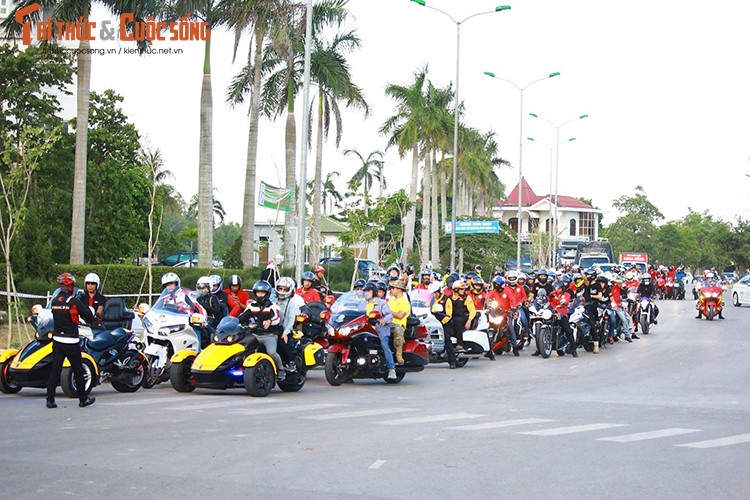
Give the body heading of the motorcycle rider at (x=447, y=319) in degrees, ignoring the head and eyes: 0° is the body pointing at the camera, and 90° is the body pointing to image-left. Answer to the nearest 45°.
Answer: approximately 45°

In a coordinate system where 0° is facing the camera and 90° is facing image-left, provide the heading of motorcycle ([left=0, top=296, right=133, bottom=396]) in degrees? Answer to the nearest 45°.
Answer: approximately 45°

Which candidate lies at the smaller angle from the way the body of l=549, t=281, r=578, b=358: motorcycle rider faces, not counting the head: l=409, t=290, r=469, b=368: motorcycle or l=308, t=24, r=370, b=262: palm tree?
the motorcycle

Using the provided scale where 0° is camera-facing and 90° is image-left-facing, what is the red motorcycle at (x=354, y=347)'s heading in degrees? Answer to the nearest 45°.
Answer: approximately 45°

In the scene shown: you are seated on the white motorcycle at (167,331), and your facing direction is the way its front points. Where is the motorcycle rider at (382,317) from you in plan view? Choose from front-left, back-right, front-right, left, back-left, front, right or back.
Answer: back-left

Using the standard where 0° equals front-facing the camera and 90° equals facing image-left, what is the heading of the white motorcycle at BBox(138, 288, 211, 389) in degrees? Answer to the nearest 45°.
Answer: approximately 45°

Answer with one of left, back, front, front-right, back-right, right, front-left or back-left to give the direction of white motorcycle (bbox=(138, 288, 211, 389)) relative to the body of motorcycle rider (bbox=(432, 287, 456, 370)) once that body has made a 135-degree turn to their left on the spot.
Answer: back-right

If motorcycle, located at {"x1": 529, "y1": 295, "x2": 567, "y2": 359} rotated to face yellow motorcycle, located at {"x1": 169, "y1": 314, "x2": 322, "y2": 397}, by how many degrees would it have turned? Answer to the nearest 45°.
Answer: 0° — it already faces it

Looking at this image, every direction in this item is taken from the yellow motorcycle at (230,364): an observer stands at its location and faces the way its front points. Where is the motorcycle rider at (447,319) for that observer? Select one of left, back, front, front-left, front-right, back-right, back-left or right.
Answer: back
